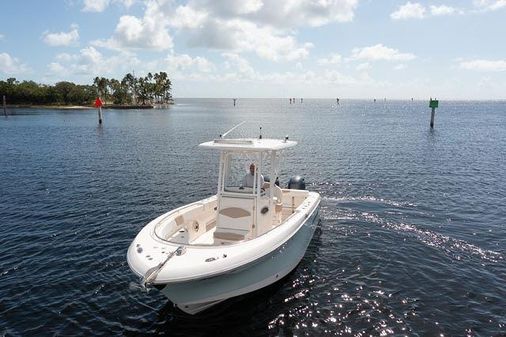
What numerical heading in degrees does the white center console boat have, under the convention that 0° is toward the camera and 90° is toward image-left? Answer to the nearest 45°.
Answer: approximately 45°
